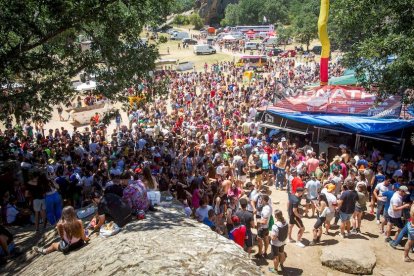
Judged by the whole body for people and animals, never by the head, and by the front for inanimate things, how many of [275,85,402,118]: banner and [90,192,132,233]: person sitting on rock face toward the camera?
1

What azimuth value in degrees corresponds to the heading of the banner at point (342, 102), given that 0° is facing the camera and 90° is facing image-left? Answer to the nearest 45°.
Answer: approximately 0°

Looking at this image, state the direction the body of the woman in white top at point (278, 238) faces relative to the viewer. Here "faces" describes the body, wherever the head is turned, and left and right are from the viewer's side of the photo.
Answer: facing away from the viewer and to the left of the viewer

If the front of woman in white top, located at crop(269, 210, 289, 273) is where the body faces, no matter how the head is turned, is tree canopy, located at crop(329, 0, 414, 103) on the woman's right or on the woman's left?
on the woman's right

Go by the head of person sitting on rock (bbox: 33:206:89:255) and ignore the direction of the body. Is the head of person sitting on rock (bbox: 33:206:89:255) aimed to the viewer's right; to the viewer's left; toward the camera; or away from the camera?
away from the camera
